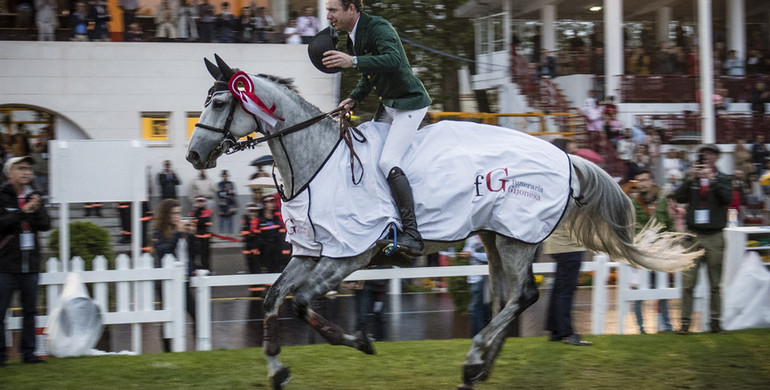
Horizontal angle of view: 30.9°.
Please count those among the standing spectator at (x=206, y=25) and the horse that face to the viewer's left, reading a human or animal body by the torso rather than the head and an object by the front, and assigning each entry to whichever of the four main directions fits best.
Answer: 1

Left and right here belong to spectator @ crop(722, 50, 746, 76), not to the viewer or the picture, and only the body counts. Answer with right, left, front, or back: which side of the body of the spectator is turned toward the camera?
front

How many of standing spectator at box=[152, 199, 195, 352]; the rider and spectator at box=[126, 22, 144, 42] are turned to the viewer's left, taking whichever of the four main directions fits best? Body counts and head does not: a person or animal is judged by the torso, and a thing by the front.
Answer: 1

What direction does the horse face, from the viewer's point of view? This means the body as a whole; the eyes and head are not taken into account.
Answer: to the viewer's left

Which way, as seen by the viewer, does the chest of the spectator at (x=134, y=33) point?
toward the camera

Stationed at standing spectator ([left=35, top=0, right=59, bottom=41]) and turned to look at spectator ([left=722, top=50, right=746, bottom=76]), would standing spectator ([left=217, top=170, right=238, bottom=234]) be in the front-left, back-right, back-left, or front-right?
front-right

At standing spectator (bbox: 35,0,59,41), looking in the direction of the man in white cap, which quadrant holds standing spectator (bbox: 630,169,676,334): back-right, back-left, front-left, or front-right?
front-left

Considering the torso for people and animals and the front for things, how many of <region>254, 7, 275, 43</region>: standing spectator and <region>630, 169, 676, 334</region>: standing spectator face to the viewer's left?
0

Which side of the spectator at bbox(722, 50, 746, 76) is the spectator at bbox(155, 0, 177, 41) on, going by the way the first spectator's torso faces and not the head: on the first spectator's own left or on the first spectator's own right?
on the first spectator's own right

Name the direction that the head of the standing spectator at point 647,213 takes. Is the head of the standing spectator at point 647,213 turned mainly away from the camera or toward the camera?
toward the camera

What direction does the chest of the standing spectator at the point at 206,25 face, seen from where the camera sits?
toward the camera

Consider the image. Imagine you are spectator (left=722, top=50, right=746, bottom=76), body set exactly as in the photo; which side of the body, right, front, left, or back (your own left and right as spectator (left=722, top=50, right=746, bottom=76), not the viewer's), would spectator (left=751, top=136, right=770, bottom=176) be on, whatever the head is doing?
front
